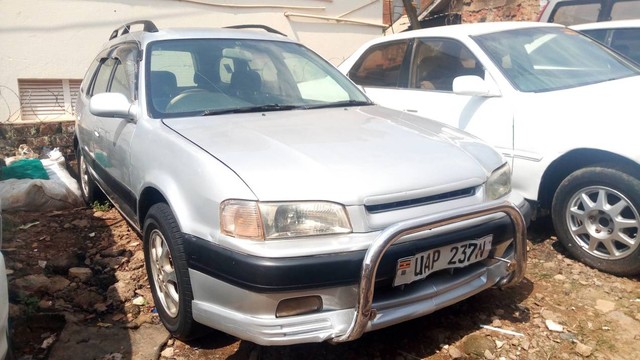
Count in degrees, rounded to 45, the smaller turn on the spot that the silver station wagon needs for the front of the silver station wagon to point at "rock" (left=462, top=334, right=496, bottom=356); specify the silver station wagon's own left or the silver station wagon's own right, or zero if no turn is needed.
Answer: approximately 45° to the silver station wagon's own left

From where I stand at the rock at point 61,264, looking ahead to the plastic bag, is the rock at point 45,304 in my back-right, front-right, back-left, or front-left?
back-left

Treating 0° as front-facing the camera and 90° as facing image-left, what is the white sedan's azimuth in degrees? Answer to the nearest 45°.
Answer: approximately 315°

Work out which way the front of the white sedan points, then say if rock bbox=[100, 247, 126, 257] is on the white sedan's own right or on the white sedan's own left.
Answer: on the white sedan's own right

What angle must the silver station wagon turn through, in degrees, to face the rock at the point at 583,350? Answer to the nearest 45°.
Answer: approximately 45° to its left

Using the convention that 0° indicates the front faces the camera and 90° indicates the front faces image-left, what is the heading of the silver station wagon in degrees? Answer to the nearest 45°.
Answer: approximately 315°

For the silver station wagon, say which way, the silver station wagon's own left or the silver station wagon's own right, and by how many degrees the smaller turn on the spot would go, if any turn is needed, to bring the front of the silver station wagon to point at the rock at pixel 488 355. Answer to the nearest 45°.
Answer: approximately 45° to the silver station wagon's own left

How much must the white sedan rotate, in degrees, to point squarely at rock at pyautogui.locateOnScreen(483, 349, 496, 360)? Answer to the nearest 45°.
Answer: approximately 45° to its right
